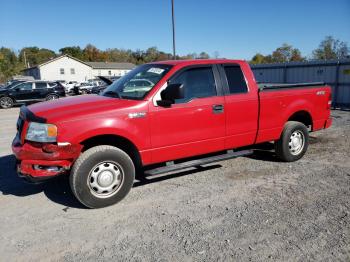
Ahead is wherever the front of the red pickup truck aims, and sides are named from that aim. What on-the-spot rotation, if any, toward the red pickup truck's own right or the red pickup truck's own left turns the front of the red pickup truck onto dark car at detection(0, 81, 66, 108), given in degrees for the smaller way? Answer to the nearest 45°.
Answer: approximately 90° to the red pickup truck's own right

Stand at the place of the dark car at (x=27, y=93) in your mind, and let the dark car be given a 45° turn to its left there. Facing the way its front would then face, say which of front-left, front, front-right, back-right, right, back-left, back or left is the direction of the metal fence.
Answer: left

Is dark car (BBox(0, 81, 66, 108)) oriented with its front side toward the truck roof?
no

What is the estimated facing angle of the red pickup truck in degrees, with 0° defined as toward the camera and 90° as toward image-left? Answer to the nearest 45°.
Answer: approximately 45°

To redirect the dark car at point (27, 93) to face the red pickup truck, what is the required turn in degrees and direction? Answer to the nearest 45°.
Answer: approximately 90° to its left

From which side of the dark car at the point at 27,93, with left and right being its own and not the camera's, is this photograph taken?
left

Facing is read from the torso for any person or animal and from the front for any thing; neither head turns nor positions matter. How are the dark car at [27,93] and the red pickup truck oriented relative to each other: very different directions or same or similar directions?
same or similar directions

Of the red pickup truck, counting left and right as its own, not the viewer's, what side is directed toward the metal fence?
back

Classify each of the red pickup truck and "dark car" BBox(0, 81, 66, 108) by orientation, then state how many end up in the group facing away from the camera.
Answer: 0
